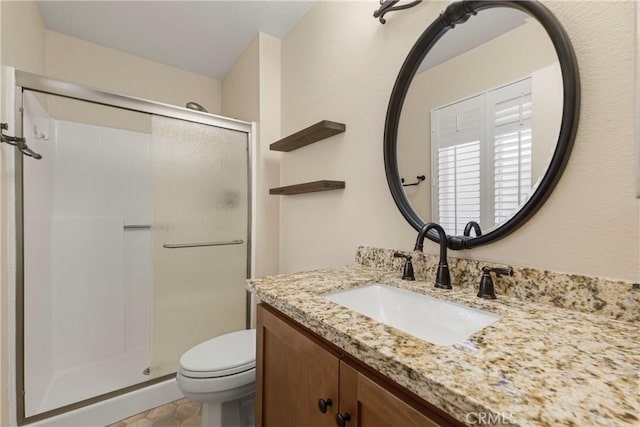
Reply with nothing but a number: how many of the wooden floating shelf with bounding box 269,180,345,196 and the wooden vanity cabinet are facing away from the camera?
0

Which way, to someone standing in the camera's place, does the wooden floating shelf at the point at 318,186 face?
facing the viewer and to the left of the viewer

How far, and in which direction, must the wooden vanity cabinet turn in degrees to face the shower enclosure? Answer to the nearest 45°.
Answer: approximately 90° to its right

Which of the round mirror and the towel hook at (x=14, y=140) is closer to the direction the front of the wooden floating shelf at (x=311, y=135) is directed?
the towel hook

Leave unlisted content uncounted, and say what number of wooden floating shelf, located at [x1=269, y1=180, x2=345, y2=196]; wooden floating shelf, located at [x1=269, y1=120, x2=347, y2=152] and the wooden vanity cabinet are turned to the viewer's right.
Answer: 0

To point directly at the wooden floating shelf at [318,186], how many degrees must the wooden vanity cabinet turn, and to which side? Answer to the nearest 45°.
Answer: approximately 135° to its right

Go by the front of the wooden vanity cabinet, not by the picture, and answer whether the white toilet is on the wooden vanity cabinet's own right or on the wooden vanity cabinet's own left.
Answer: on the wooden vanity cabinet's own right

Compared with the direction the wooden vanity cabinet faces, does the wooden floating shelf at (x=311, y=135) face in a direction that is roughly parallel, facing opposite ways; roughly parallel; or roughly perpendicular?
roughly parallel

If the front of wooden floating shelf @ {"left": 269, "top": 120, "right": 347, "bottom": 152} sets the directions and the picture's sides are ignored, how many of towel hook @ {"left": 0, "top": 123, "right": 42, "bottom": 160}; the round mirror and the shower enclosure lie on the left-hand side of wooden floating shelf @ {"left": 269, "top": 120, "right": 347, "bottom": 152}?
1
